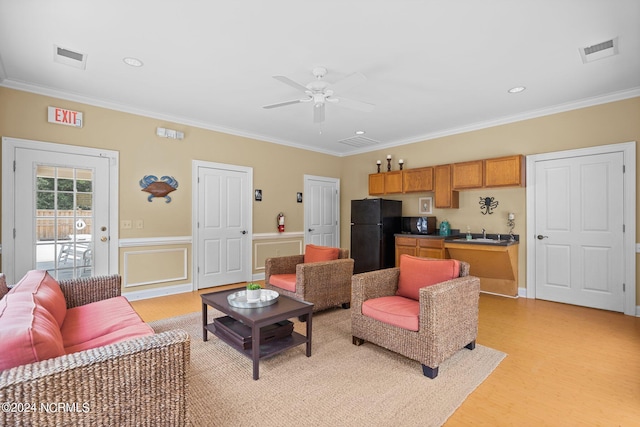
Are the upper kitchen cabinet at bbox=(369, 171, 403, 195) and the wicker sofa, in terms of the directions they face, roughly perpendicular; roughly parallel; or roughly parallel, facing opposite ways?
roughly parallel, facing opposite ways

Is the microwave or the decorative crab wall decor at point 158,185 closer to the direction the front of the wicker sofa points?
the microwave

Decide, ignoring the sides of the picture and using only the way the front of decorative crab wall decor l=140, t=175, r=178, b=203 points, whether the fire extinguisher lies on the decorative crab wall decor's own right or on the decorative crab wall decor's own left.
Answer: on the decorative crab wall decor's own left

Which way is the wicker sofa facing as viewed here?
to the viewer's right

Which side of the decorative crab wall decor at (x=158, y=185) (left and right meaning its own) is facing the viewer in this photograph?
front

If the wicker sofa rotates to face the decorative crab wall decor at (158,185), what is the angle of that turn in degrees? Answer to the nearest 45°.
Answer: approximately 90° to its left

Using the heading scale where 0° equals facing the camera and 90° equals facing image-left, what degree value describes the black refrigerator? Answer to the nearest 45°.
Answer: approximately 45°

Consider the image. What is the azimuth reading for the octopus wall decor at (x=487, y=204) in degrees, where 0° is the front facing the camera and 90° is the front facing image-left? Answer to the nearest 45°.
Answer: approximately 0°

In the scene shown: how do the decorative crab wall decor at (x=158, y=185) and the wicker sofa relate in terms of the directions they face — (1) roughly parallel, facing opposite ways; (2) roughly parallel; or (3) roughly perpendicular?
roughly perpendicular

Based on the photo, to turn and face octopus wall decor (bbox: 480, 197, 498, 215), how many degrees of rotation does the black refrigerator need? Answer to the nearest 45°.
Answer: approximately 135° to its left

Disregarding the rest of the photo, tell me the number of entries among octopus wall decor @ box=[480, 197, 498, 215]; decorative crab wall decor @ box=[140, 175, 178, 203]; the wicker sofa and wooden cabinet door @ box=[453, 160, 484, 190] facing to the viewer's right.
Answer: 1

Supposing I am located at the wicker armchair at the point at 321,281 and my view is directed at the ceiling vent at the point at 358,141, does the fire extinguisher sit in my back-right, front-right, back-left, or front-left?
front-left

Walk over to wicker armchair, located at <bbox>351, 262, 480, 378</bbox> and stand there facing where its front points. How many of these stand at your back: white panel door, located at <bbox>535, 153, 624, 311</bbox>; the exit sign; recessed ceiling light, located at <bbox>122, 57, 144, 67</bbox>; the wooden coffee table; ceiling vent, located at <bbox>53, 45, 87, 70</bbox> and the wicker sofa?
1

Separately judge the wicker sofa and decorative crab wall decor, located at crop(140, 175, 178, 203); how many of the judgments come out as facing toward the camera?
1

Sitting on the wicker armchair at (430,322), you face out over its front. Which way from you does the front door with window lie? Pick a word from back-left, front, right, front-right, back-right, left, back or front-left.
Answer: front-right

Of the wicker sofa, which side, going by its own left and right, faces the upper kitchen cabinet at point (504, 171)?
front

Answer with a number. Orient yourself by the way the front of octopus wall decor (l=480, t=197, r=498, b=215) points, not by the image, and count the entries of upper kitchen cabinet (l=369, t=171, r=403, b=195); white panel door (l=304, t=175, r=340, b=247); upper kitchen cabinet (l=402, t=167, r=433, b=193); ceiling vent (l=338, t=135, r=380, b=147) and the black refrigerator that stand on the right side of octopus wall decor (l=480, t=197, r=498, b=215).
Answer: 5
